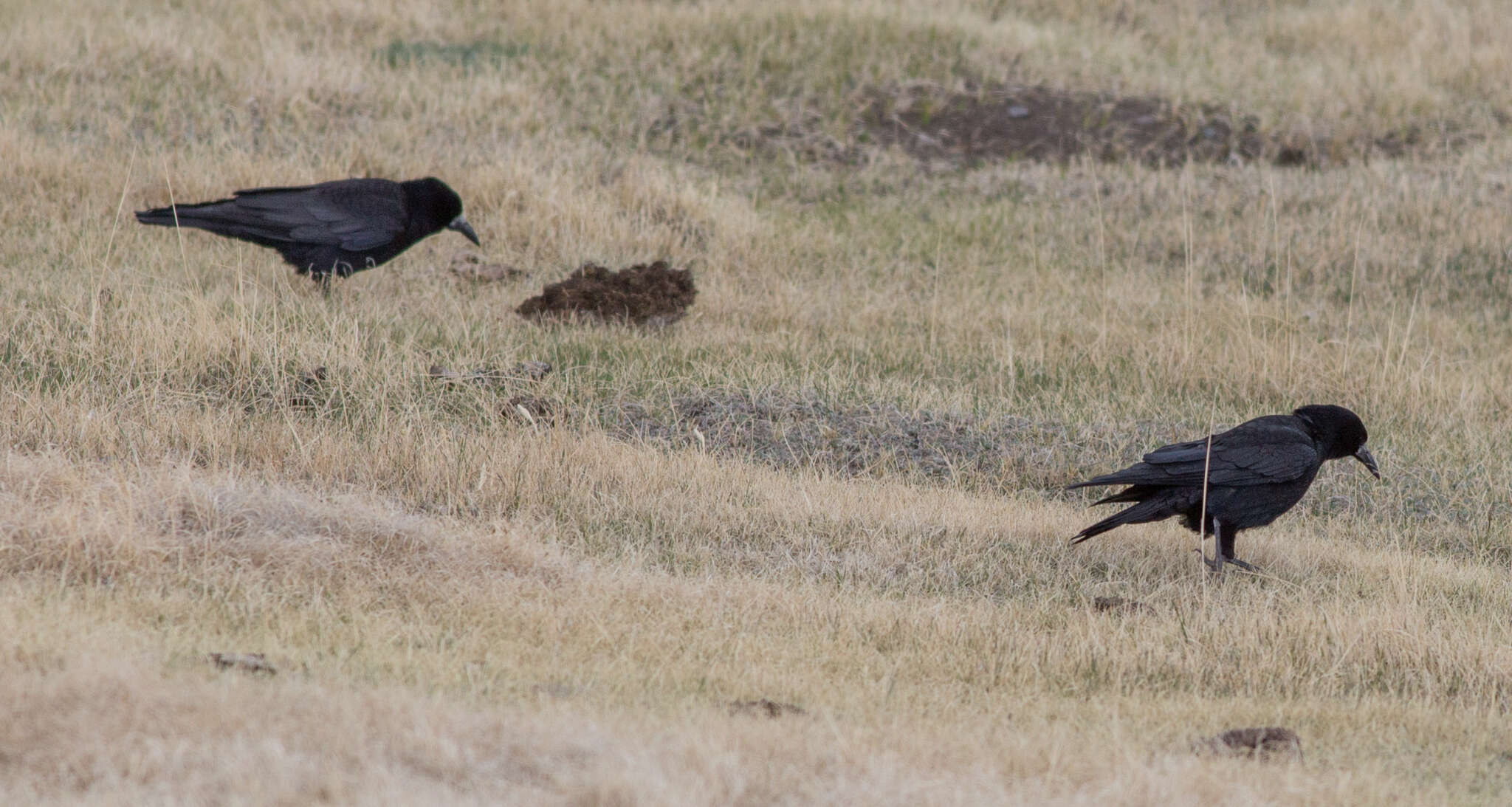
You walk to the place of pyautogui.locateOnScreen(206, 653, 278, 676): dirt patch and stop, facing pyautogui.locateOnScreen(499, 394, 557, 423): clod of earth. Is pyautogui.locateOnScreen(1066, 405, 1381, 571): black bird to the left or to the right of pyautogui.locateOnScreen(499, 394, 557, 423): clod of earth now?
right

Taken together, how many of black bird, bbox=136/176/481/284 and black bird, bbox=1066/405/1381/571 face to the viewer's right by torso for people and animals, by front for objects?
2

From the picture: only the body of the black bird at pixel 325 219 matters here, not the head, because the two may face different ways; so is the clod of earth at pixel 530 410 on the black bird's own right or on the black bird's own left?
on the black bird's own right

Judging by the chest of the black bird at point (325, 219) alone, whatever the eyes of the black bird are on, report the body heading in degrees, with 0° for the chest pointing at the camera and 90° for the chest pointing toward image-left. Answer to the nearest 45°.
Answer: approximately 270°

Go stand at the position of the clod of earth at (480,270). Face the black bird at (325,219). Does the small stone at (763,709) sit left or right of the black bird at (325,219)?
left

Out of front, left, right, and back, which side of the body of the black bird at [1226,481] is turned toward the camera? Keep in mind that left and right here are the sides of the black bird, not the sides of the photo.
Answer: right

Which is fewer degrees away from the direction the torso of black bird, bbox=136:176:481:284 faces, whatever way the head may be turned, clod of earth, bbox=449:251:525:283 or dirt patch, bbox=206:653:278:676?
the clod of earth

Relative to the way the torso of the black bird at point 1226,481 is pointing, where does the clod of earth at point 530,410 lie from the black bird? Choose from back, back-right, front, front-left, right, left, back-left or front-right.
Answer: back

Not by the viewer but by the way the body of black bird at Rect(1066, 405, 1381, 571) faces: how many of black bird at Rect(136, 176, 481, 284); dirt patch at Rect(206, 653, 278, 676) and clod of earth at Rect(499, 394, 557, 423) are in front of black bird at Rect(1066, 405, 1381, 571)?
0

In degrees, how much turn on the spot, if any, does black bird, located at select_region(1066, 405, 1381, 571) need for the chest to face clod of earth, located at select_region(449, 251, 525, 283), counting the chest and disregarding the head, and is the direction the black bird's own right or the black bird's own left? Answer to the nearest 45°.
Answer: approximately 135° to the black bird's own left

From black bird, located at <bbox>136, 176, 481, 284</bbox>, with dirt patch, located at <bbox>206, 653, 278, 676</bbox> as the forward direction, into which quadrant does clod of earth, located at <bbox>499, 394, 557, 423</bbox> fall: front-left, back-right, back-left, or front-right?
front-left

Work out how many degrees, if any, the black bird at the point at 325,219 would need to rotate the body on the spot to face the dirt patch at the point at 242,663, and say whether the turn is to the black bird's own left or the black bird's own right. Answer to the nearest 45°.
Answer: approximately 90° to the black bird's own right

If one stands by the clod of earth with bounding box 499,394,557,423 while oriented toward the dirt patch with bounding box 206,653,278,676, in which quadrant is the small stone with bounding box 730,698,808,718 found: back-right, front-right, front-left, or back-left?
front-left

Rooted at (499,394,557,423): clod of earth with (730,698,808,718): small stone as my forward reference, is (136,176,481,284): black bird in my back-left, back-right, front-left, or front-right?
back-right

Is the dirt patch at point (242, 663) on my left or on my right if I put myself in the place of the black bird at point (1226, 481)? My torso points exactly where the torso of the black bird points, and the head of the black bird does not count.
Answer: on my right

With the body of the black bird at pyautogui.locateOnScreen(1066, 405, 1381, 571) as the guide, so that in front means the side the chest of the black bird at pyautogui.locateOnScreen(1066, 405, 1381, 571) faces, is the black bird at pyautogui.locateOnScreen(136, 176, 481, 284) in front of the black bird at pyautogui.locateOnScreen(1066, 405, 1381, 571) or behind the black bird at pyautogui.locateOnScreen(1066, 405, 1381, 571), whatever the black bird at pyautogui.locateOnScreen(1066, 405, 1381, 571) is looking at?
behind
